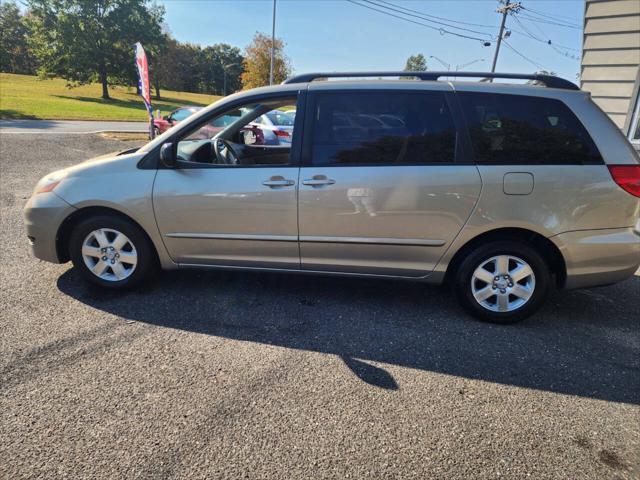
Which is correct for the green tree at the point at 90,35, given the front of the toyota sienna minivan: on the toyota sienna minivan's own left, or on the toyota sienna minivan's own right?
on the toyota sienna minivan's own right

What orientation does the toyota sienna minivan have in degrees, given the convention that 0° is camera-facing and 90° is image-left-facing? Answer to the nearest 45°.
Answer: approximately 90°
